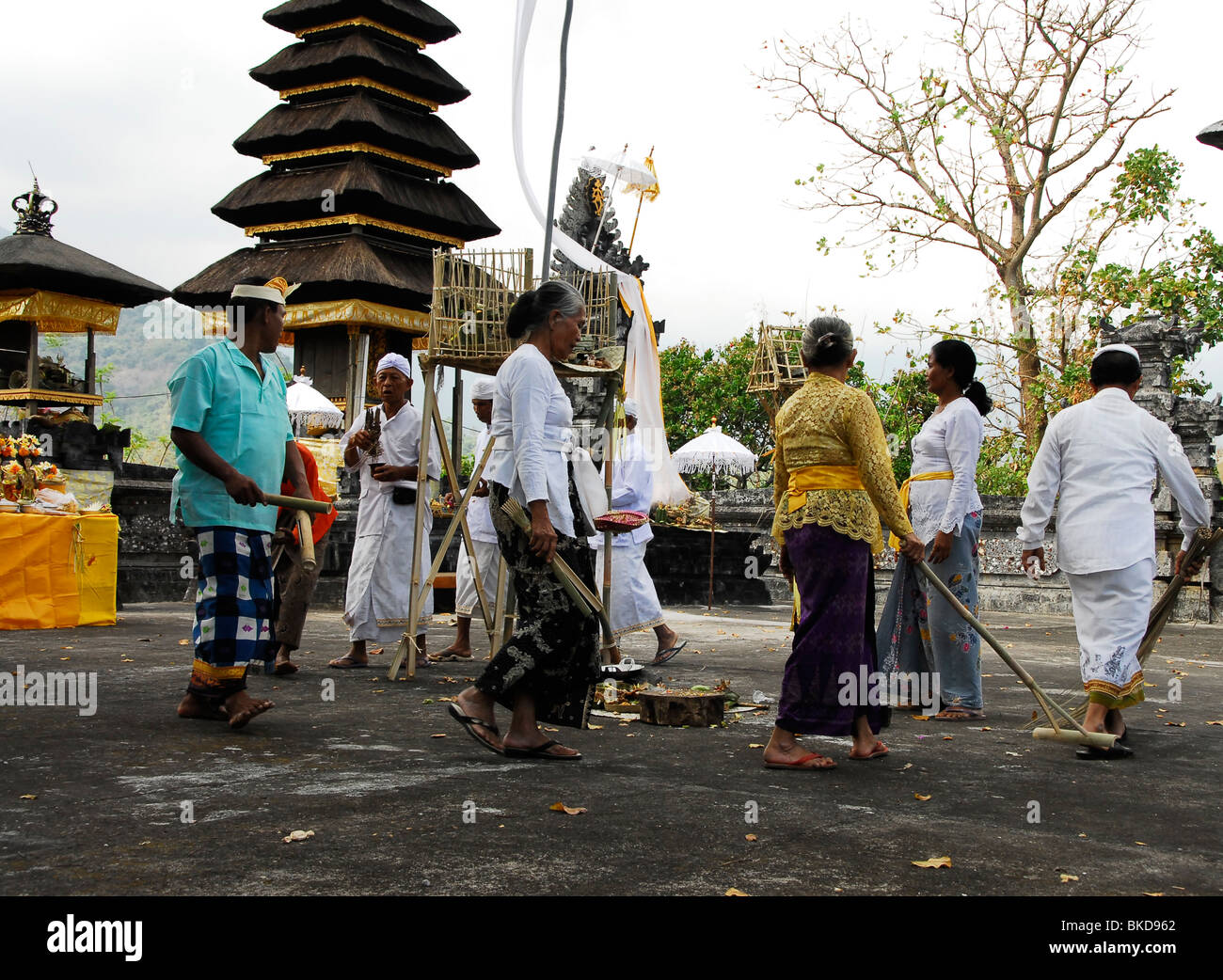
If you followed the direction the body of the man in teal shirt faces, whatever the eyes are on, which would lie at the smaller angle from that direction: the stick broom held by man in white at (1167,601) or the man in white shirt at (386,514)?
the stick broom held by man in white

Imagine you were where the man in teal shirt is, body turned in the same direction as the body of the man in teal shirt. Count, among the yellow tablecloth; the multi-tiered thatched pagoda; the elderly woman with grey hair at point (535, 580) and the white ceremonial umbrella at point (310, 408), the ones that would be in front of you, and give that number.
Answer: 1

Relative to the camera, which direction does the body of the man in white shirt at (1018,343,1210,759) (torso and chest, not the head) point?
away from the camera

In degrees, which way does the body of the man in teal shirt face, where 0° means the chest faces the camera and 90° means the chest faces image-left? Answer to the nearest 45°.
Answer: approximately 315°

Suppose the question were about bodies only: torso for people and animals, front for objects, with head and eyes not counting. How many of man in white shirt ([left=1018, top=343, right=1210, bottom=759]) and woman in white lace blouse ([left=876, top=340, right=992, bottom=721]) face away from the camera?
1

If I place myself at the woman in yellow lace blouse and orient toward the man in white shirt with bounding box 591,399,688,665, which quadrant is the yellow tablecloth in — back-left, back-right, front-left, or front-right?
front-left

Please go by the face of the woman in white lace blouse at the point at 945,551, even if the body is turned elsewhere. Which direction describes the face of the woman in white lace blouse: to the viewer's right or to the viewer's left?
to the viewer's left

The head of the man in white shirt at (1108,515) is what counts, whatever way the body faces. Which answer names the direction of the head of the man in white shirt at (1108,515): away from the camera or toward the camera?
away from the camera

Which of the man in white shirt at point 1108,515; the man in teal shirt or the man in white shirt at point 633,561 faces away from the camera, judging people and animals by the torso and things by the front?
the man in white shirt at point 1108,515

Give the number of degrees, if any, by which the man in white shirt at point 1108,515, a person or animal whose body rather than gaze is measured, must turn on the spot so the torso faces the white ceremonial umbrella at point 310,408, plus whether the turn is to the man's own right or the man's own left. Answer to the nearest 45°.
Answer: approximately 45° to the man's own left
